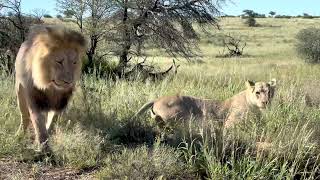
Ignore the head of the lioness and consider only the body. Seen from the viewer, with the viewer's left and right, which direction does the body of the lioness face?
facing to the right of the viewer

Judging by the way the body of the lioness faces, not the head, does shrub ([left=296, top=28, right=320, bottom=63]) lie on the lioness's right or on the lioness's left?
on the lioness's left

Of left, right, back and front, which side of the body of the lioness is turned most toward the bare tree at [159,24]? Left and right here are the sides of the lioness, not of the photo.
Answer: left

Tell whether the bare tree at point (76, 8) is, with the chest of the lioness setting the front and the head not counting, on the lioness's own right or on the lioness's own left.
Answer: on the lioness's own left

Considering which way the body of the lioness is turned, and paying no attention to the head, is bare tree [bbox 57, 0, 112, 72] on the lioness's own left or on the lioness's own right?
on the lioness's own left

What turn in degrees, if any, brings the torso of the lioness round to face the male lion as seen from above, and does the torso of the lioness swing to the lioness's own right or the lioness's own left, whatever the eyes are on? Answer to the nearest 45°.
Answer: approximately 135° to the lioness's own right
